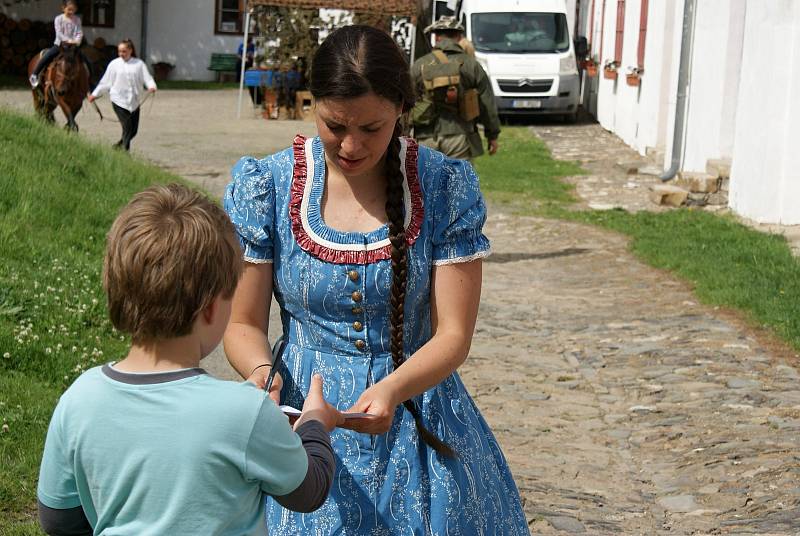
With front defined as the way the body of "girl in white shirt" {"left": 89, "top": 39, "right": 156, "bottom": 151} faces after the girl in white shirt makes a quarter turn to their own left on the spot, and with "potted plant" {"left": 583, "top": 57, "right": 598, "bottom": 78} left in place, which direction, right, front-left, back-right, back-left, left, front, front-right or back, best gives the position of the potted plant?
front-left

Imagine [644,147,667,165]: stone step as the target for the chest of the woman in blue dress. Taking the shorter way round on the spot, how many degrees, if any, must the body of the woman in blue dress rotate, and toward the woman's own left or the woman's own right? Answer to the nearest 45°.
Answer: approximately 180°

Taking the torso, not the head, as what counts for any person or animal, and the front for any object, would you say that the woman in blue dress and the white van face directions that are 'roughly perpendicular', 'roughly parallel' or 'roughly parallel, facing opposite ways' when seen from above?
roughly parallel

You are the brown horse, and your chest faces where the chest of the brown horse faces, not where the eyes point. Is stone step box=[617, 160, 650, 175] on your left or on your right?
on your left

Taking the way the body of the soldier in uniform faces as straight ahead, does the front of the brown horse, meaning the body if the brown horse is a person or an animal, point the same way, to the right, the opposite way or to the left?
the opposite way

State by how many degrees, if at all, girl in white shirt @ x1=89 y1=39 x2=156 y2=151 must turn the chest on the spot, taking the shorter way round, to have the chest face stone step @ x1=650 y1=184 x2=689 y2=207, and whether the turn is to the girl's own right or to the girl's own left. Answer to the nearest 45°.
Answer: approximately 45° to the girl's own left

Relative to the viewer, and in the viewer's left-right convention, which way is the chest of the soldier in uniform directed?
facing away from the viewer

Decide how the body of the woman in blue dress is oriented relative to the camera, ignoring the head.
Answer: toward the camera

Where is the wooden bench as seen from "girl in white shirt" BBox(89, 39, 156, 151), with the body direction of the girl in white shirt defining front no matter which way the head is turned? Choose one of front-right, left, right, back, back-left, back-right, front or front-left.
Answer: back

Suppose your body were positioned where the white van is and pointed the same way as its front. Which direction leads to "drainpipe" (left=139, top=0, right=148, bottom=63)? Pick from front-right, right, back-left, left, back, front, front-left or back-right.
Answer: back-right

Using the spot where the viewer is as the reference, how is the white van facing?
facing the viewer
